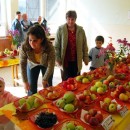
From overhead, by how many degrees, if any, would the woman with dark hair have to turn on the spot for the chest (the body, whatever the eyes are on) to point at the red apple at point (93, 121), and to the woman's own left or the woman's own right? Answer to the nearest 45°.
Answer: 0° — they already face it

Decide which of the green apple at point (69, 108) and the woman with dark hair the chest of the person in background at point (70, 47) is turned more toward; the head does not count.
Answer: the green apple

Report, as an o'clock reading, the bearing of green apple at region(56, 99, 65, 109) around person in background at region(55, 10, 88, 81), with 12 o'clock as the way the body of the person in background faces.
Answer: The green apple is roughly at 12 o'clock from the person in background.

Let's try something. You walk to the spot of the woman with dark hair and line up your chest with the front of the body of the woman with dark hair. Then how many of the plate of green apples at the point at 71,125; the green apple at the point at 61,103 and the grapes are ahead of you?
3

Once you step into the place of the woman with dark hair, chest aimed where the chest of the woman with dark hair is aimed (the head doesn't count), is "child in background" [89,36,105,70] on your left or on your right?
on your left

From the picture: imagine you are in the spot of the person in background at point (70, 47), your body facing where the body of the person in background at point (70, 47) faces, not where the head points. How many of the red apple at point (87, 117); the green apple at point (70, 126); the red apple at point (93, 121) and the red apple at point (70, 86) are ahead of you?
4

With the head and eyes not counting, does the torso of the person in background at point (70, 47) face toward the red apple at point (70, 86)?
yes

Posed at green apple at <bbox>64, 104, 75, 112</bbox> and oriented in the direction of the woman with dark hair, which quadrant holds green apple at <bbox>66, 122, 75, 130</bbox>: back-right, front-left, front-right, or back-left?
back-left
